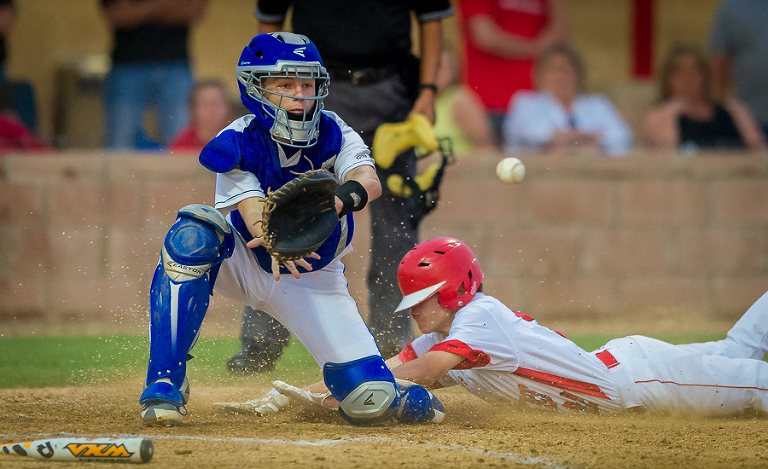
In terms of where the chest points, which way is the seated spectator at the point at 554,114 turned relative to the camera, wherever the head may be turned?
toward the camera

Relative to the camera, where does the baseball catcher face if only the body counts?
toward the camera

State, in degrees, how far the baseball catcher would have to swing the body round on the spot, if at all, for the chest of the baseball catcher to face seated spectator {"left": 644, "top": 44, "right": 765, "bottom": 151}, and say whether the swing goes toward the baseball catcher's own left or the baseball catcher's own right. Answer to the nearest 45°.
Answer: approximately 135° to the baseball catcher's own left

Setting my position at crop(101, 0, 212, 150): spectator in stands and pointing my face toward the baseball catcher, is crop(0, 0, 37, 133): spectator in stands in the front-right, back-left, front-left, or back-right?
back-right

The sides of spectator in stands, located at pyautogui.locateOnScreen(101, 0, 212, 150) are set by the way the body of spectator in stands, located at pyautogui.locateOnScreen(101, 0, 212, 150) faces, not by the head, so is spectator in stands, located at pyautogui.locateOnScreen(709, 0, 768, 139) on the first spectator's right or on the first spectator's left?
on the first spectator's left

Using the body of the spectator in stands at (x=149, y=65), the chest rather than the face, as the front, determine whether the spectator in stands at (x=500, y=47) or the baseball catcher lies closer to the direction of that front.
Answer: the baseball catcher

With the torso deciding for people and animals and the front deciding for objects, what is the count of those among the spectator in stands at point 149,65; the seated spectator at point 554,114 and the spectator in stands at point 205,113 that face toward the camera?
3

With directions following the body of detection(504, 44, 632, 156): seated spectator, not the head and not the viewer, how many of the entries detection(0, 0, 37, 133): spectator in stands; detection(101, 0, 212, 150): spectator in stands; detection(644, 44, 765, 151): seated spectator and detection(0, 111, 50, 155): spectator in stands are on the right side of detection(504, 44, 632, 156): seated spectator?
3

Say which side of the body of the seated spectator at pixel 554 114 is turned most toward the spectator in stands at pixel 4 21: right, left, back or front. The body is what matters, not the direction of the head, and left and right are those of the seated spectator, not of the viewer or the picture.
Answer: right

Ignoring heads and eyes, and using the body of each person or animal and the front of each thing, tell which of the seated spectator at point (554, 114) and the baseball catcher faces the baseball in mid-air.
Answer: the seated spectator

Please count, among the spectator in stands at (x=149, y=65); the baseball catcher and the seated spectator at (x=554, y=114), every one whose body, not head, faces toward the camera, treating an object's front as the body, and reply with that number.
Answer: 3

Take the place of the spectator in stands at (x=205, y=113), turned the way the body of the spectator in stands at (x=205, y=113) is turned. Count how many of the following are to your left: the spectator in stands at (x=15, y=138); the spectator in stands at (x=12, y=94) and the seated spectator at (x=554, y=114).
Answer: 1

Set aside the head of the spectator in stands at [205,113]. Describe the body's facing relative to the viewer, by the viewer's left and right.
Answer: facing the viewer

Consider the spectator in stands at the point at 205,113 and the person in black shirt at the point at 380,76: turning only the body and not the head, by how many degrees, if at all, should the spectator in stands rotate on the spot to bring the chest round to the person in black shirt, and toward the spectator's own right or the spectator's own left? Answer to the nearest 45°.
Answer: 0° — they already face them
